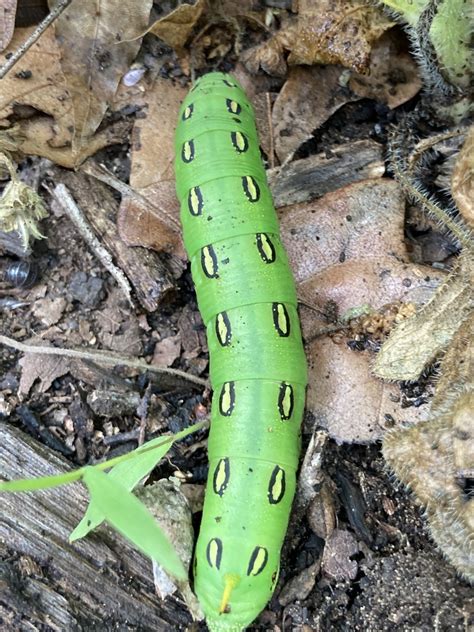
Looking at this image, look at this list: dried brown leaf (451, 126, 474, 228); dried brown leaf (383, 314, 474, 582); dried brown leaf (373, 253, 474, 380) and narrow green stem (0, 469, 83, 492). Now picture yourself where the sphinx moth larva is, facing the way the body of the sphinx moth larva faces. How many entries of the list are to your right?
3

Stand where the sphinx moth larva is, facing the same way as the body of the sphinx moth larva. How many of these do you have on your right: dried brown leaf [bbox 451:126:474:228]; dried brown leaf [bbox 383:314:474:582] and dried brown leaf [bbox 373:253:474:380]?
3

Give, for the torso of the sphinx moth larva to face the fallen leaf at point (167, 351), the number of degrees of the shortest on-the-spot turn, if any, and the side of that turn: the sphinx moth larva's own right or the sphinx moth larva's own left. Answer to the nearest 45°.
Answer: approximately 45° to the sphinx moth larva's own left

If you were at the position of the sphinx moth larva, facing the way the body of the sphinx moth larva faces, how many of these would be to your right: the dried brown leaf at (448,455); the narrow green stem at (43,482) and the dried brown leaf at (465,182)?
2

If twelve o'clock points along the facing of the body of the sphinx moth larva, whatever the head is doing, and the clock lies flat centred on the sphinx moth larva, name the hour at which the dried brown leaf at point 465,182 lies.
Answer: The dried brown leaf is roughly at 3 o'clock from the sphinx moth larva.

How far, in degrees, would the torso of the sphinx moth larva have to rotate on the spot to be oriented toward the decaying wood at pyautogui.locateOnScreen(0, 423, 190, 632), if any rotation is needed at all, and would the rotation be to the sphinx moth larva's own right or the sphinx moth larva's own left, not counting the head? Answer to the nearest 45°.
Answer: approximately 90° to the sphinx moth larva's own left

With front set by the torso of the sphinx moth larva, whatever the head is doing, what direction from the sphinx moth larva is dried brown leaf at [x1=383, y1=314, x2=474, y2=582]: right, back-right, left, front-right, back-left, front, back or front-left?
right

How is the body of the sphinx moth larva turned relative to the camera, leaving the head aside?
away from the camera

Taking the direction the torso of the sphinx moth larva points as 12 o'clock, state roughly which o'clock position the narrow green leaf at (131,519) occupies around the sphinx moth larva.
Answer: The narrow green leaf is roughly at 7 o'clock from the sphinx moth larva.

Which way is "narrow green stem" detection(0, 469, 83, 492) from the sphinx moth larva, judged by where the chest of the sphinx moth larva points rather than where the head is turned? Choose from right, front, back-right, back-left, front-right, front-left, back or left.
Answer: back-left
